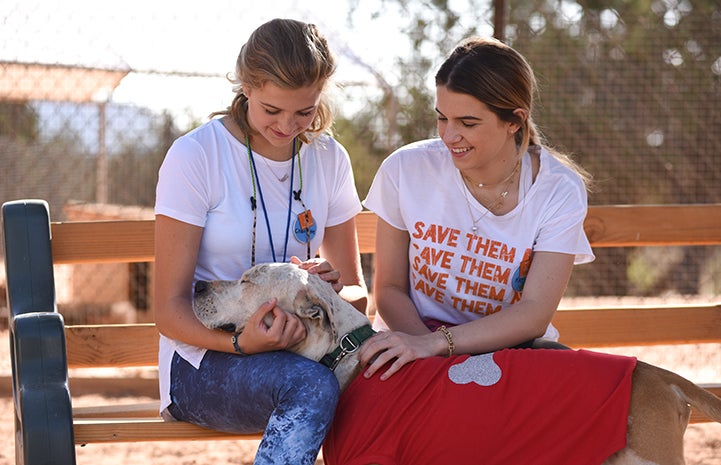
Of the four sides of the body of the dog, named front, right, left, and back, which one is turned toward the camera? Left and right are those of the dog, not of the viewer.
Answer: left

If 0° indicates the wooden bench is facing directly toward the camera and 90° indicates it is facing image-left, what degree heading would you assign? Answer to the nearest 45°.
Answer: approximately 0°
